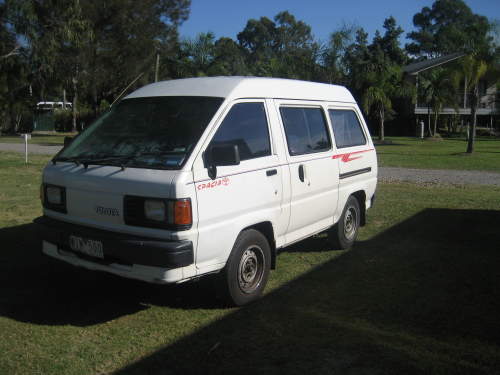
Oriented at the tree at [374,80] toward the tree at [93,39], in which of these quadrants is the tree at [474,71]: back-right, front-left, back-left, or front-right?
back-left

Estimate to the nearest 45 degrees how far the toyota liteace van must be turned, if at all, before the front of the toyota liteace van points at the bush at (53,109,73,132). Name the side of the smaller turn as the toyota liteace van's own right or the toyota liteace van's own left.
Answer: approximately 135° to the toyota liteace van's own right

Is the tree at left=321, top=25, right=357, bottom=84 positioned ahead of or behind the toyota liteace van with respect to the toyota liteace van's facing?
behind

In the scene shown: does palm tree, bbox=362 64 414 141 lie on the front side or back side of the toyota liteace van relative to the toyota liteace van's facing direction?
on the back side

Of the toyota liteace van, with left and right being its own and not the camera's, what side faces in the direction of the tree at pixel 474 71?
back

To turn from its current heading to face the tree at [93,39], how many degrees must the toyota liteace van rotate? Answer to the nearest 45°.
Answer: approximately 135° to its right

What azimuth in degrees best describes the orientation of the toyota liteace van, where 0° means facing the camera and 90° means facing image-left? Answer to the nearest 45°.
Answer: approximately 45°

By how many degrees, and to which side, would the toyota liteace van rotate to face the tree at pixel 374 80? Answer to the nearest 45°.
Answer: approximately 135° to its right
